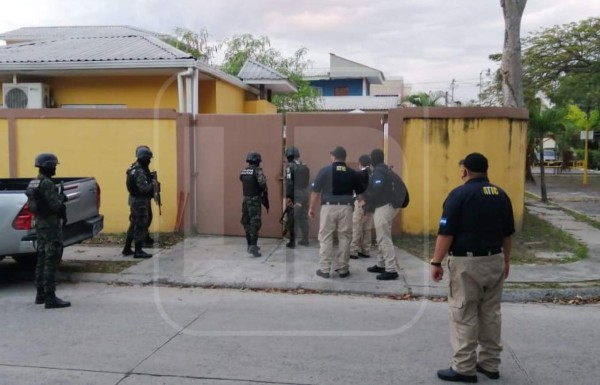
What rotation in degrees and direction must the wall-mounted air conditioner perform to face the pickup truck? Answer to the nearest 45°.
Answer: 0° — it already faces it

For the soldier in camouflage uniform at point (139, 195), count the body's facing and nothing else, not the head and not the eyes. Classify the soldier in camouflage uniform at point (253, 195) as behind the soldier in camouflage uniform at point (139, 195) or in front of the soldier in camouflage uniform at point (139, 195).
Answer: in front

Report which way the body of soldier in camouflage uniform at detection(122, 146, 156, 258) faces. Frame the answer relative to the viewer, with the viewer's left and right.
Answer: facing to the right of the viewer

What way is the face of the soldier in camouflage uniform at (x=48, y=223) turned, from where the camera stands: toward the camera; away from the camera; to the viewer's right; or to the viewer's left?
to the viewer's right

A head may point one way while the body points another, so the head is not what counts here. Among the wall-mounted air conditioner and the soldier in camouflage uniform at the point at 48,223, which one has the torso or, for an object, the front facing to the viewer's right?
the soldier in camouflage uniform

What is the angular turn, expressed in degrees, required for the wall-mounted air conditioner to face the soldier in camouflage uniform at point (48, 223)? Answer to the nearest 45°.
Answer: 0° — it already faces them

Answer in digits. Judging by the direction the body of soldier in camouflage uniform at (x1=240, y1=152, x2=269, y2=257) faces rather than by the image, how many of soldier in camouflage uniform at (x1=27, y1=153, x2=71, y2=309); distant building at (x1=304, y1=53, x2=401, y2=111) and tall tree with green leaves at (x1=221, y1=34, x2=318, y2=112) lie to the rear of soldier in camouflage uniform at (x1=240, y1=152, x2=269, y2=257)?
1

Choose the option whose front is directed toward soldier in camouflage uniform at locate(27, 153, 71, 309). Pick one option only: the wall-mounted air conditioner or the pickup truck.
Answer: the wall-mounted air conditioner

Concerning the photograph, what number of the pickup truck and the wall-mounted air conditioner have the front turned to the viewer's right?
0

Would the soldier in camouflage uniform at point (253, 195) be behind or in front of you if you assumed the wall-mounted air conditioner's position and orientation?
in front

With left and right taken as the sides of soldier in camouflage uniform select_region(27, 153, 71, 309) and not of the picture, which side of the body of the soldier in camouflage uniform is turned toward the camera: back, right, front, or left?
right

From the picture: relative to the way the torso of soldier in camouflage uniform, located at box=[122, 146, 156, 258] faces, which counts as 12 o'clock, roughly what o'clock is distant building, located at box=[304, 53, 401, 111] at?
The distant building is roughly at 10 o'clock from the soldier in camouflage uniform.

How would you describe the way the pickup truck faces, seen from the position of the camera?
facing away from the viewer and to the left of the viewer

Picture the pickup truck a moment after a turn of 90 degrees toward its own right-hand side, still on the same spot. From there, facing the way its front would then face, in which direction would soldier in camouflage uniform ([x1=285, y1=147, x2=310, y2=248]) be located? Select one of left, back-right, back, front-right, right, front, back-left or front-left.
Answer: front-right
